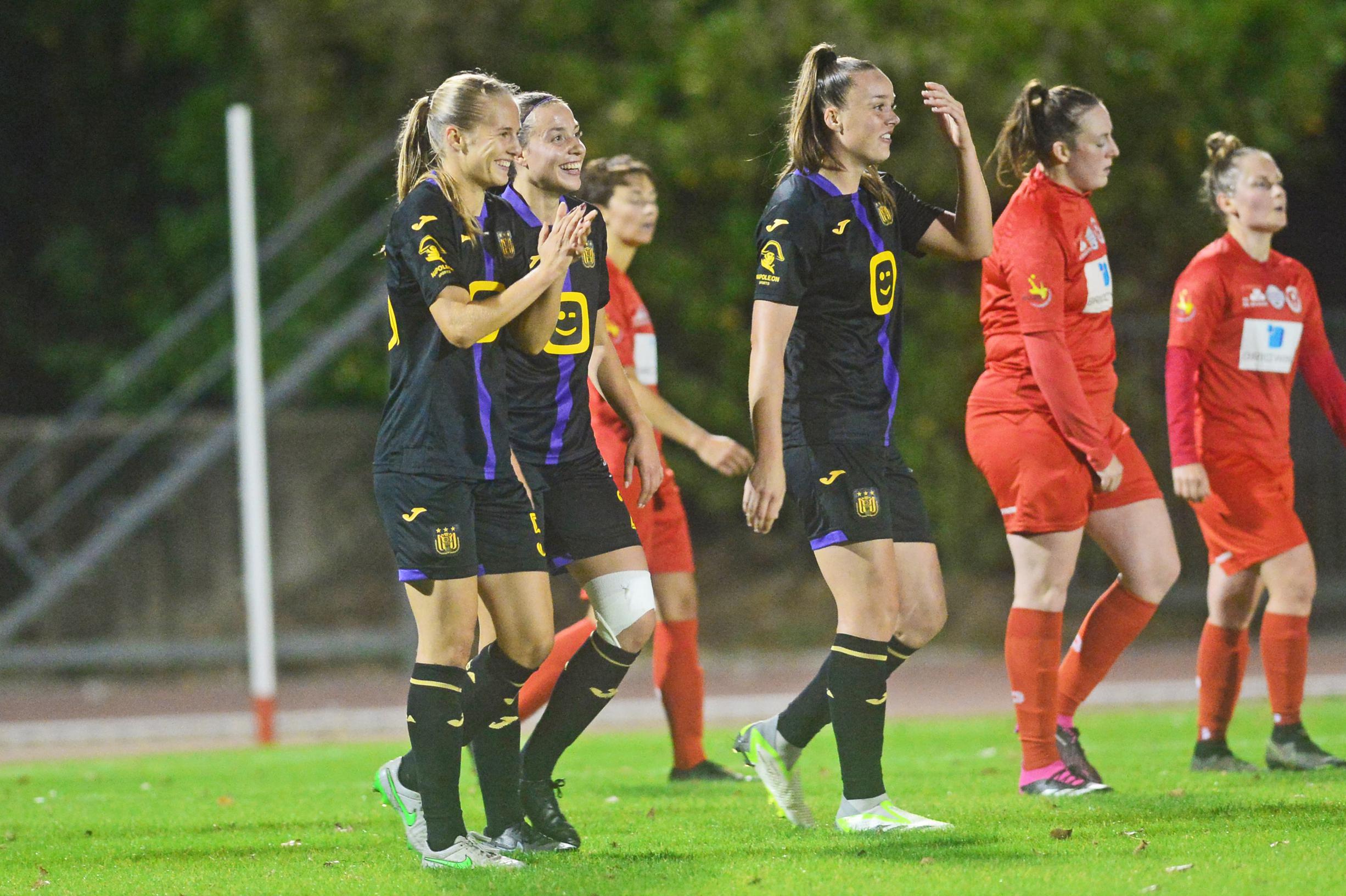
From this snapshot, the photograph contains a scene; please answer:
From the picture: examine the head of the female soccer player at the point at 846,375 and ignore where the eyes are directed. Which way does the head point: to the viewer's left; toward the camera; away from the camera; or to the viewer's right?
to the viewer's right

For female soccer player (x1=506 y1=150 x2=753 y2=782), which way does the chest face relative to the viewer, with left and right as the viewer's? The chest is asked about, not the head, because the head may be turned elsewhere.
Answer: facing to the right of the viewer

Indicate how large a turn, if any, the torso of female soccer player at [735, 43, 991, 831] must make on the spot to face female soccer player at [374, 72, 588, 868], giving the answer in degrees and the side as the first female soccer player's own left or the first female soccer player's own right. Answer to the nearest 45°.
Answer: approximately 90° to the first female soccer player's own right

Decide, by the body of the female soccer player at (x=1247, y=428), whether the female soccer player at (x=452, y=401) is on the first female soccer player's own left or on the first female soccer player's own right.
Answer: on the first female soccer player's own right

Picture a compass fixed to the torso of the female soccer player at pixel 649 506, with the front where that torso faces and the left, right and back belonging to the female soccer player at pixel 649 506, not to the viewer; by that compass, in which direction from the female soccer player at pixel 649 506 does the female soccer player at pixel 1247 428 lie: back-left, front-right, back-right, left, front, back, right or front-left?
front

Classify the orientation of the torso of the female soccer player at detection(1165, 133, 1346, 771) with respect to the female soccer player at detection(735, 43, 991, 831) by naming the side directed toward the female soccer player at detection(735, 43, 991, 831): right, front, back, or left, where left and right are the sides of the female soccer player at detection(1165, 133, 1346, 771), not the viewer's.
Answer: right

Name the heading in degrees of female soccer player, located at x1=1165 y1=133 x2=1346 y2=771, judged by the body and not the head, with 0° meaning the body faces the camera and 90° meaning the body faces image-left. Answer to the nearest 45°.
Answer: approximately 315°

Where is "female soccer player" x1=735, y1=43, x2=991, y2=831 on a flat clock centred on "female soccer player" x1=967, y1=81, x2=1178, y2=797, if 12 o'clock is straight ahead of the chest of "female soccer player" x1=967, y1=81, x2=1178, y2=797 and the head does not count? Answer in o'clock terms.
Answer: "female soccer player" x1=735, y1=43, x2=991, y2=831 is roughly at 4 o'clock from "female soccer player" x1=967, y1=81, x2=1178, y2=797.

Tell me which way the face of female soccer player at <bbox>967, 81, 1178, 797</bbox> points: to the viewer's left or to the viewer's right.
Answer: to the viewer's right

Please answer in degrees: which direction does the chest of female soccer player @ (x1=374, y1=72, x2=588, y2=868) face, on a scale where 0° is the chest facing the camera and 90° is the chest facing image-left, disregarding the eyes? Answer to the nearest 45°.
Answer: approximately 315°
